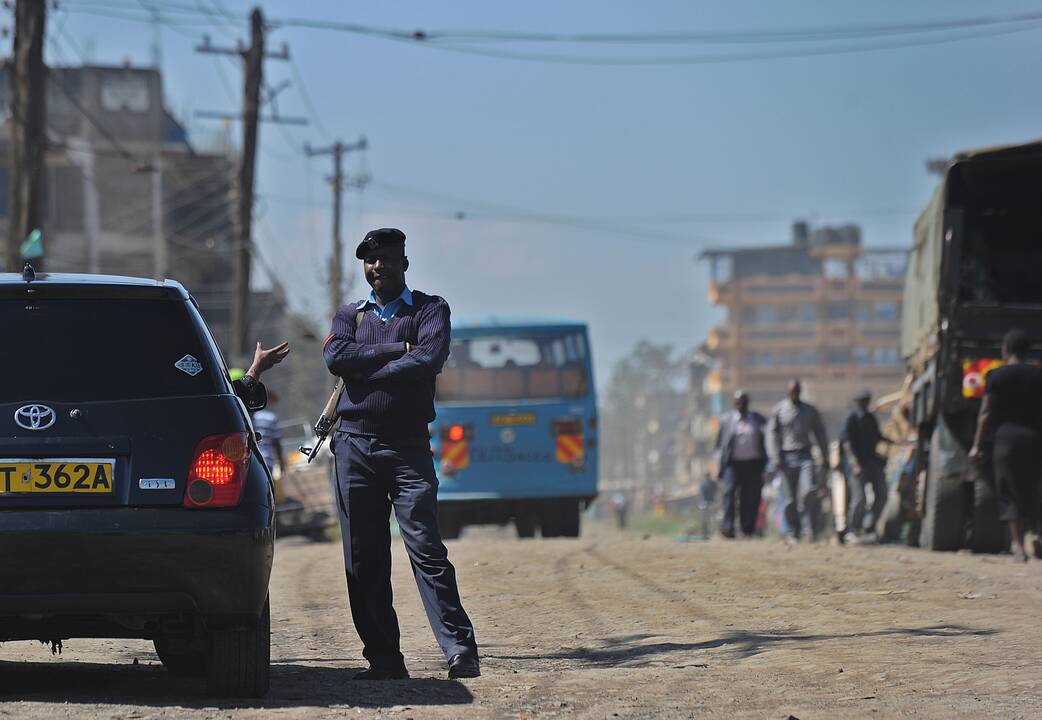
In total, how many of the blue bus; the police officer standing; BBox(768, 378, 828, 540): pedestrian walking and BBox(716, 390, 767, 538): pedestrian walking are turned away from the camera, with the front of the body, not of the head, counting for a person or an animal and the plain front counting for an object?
1

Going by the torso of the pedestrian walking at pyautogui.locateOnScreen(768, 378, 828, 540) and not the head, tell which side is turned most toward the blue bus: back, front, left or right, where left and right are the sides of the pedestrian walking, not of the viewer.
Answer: right

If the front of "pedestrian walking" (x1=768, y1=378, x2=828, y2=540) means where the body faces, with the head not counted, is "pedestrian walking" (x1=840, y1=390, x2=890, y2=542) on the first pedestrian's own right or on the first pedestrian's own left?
on the first pedestrian's own left

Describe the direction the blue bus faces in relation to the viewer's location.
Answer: facing away from the viewer

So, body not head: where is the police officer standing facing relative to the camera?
toward the camera

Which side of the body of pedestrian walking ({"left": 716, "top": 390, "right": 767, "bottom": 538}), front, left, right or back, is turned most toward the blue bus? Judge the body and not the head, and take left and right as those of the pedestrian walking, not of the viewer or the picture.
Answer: right

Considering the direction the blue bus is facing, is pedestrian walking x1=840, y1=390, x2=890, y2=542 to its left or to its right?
on its right

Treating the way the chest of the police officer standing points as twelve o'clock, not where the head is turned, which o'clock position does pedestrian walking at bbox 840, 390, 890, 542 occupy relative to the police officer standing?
The pedestrian walking is roughly at 7 o'clock from the police officer standing.

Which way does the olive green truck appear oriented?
away from the camera

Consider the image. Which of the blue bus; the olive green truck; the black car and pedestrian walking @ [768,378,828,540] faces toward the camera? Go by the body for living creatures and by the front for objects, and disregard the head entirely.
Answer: the pedestrian walking

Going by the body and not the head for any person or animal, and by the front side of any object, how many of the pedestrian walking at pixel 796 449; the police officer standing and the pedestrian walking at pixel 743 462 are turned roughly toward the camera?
3

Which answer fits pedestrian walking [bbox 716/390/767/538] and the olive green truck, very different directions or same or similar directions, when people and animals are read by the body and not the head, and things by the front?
very different directions

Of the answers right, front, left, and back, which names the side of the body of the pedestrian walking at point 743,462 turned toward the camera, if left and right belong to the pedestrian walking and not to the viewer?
front

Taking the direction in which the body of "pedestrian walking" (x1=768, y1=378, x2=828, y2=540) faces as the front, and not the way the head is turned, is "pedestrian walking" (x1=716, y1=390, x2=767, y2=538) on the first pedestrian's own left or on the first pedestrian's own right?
on the first pedestrian's own right

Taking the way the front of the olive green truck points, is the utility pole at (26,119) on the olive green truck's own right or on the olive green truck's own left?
on the olive green truck's own left

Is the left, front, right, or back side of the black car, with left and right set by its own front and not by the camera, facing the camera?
back
